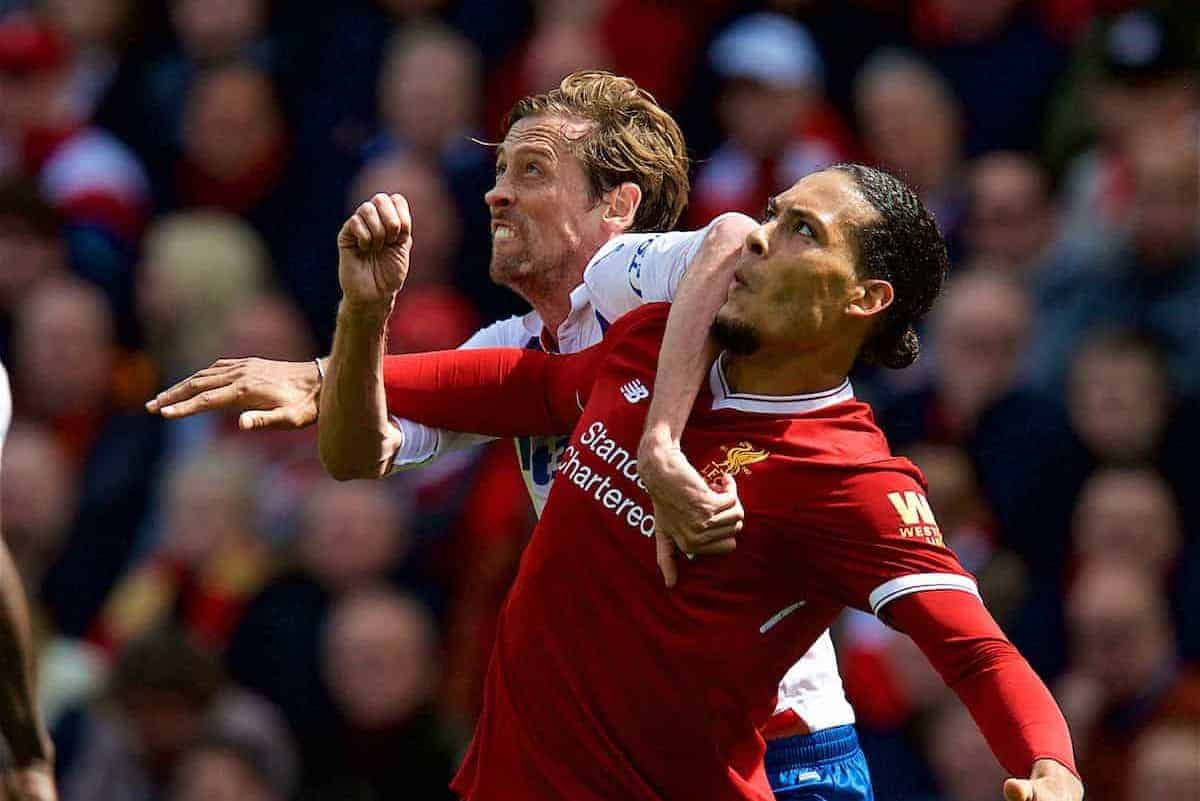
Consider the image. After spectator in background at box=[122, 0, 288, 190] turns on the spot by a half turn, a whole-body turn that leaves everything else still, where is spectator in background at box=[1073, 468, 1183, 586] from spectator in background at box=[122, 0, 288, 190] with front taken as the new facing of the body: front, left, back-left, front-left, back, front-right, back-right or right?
back-right

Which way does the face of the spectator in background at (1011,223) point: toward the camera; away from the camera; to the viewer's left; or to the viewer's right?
toward the camera

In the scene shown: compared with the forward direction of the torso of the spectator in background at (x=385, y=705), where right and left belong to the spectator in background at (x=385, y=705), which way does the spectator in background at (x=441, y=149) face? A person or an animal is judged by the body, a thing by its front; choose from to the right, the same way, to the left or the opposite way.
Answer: the same way

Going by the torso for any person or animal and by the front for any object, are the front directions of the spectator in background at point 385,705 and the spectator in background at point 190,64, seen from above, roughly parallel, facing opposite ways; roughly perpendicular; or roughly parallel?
roughly parallel

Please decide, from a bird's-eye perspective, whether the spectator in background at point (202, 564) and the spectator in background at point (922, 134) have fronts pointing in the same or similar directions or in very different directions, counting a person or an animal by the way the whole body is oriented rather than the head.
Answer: same or similar directions

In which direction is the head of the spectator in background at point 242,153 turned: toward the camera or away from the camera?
toward the camera

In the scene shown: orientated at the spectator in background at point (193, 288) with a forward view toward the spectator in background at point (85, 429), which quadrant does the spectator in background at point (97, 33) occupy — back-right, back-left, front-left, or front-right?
back-right

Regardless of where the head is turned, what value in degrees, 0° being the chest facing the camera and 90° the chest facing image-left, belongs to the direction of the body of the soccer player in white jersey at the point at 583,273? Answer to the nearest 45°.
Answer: approximately 45°

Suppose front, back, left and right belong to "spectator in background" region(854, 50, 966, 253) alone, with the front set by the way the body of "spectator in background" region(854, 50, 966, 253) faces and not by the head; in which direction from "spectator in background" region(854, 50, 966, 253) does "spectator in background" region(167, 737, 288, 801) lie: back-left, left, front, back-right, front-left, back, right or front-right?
front-right

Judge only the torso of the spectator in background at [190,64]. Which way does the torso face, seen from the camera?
toward the camera

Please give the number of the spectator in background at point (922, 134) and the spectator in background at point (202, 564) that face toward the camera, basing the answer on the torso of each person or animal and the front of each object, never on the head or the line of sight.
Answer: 2

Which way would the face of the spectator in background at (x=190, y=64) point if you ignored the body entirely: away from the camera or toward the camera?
toward the camera

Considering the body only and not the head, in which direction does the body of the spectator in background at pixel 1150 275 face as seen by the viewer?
toward the camera

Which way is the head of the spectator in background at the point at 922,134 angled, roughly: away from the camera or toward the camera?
toward the camera

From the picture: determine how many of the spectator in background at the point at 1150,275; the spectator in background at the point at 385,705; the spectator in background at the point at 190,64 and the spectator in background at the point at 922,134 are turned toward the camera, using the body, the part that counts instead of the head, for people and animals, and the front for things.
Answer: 4

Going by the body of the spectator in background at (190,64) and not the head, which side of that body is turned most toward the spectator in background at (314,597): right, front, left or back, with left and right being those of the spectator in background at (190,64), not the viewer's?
front

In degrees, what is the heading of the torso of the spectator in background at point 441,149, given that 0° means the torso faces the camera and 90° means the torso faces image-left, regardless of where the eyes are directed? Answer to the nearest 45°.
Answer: approximately 0°

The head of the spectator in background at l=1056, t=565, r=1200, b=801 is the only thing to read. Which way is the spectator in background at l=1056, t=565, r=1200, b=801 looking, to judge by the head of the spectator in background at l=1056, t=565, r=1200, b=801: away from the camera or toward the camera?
toward the camera

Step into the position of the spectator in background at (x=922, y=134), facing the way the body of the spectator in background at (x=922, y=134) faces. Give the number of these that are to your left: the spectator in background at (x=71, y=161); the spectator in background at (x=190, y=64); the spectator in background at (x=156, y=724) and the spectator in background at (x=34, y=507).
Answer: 0

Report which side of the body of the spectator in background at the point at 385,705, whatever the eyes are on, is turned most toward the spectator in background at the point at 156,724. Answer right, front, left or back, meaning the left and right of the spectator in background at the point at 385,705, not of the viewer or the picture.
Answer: right
